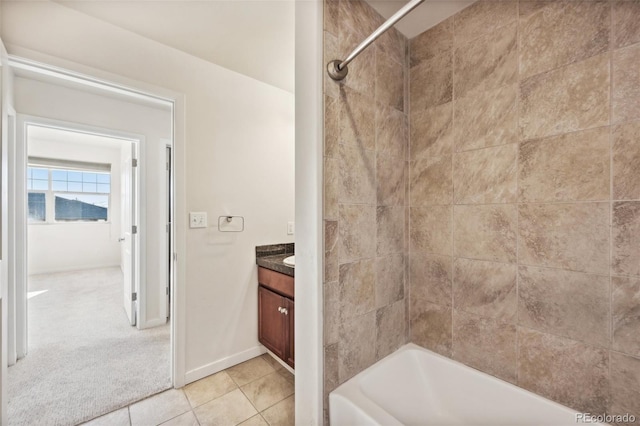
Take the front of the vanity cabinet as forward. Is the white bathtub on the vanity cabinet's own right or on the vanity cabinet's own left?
on the vanity cabinet's own left

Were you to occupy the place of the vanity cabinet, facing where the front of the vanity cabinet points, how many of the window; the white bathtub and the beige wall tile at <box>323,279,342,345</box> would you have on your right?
1

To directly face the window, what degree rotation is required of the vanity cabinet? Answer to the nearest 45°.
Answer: approximately 90° to its right

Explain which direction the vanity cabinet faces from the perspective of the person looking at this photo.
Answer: facing the viewer and to the left of the viewer

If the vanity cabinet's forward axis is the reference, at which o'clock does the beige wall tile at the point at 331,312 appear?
The beige wall tile is roughly at 10 o'clock from the vanity cabinet.
